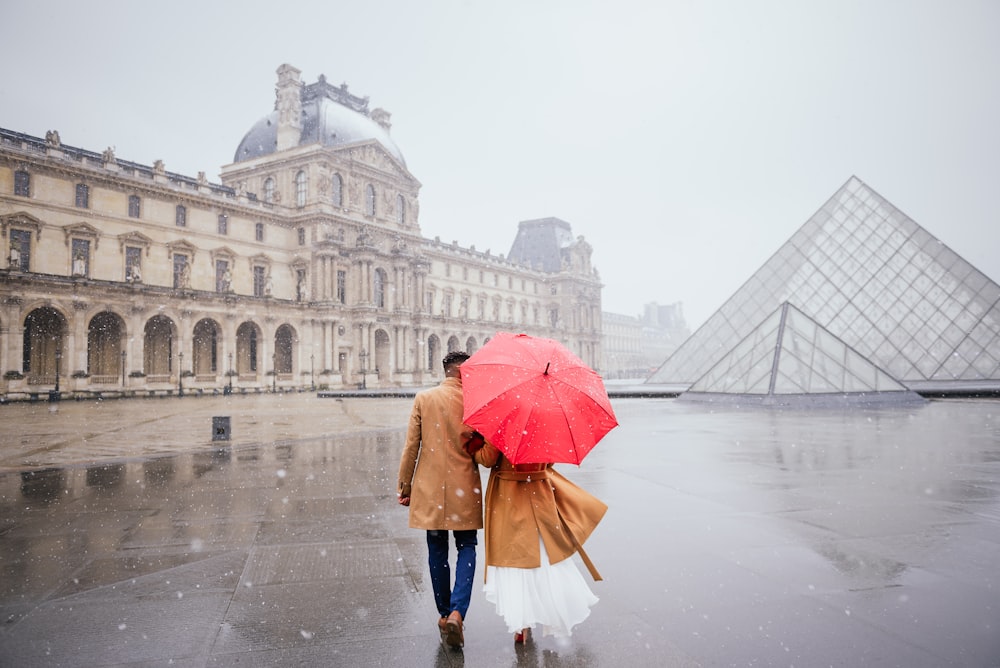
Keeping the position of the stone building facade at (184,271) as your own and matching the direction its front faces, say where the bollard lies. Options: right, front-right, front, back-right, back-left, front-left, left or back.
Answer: front-right

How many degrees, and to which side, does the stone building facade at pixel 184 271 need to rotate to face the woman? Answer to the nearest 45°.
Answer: approximately 45° to its right

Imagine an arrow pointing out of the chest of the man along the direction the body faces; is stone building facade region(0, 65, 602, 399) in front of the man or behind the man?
in front

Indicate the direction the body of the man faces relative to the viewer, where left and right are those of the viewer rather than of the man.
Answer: facing away from the viewer

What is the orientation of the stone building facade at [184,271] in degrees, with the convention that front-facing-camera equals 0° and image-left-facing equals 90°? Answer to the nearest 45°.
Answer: approximately 315°

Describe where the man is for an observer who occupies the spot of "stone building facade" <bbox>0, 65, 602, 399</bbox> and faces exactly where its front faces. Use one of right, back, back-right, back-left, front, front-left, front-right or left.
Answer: front-right

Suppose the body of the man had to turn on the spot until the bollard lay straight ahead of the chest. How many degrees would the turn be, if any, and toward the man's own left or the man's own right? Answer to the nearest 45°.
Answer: approximately 45° to the man's own left

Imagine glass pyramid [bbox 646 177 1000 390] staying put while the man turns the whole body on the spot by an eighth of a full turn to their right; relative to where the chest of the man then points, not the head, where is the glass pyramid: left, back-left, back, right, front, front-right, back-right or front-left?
front

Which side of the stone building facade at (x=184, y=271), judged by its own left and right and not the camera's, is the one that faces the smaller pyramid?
front

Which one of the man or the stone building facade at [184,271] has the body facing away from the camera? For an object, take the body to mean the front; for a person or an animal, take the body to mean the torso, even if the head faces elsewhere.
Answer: the man

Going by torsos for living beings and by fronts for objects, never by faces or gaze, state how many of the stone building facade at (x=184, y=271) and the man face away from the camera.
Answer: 1
